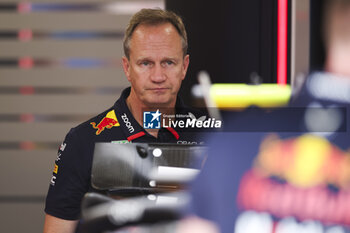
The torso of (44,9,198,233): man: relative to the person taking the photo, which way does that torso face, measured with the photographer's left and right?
facing the viewer and to the right of the viewer

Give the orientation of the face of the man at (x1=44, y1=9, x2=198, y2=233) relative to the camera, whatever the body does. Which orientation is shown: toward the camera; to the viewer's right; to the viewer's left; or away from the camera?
toward the camera
